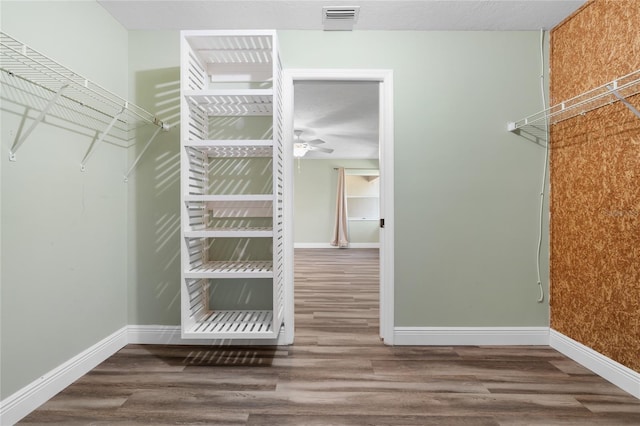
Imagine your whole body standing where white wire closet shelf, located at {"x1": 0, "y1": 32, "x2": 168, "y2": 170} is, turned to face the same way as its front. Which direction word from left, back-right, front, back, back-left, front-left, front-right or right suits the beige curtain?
left

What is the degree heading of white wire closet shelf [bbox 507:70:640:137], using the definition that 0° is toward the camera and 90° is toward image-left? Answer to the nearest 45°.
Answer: approximately 45°

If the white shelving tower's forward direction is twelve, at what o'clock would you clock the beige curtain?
The beige curtain is roughly at 7 o'clock from the white shelving tower.

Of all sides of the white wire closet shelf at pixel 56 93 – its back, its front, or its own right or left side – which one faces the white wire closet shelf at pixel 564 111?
front

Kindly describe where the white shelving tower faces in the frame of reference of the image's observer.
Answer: facing the viewer

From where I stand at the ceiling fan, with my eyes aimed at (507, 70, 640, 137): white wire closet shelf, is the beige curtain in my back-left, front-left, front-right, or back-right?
back-left

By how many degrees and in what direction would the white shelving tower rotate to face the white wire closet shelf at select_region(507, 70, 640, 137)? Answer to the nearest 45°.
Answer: approximately 90° to its left

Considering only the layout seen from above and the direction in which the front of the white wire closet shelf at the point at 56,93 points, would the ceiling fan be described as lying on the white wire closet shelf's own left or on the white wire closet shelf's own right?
on the white wire closet shelf's own left

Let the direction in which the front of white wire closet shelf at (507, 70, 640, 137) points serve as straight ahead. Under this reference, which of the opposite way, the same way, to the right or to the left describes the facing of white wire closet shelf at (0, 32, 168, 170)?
the opposite way

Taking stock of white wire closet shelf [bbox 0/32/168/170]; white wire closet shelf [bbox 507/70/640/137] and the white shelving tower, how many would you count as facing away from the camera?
0

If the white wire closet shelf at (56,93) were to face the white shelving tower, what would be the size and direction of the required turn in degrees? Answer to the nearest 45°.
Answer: approximately 45° to its left

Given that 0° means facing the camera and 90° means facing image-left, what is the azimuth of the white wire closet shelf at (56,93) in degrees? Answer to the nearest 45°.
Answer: approximately 315°

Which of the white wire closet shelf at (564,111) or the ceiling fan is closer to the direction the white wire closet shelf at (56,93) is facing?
the white wire closet shelf

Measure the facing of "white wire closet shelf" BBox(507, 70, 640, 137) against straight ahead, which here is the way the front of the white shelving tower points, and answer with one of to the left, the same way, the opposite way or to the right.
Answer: to the right

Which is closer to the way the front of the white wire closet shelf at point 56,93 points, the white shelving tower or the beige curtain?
the white shelving tower

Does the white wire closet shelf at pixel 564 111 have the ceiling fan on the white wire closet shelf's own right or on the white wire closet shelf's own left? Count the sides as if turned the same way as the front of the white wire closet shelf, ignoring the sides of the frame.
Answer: on the white wire closet shelf's own right

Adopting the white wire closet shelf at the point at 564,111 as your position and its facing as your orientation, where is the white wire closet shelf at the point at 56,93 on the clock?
the white wire closet shelf at the point at 56,93 is roughly at 12 o'clock from the white wire closet shelf at the point at 564,111.
